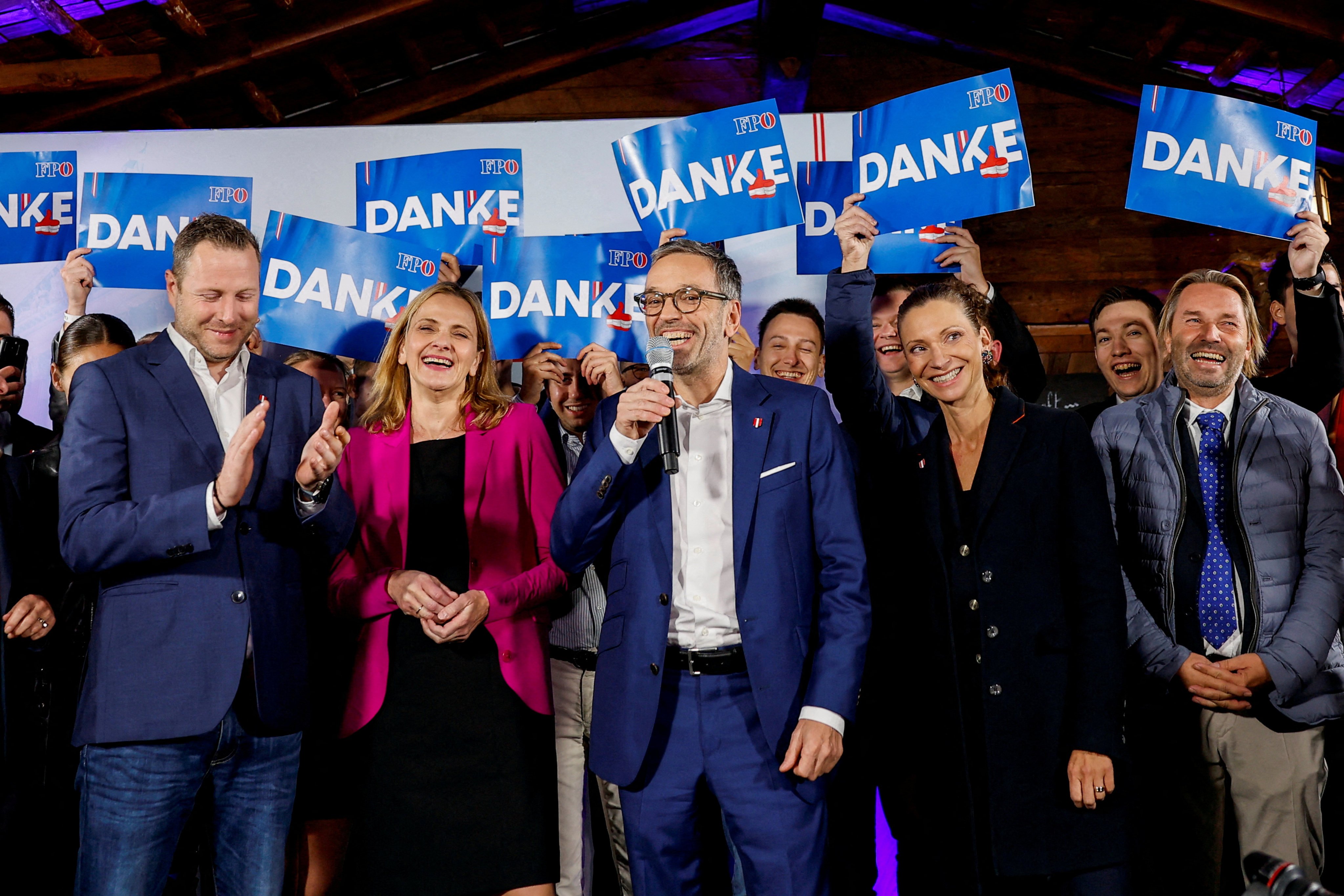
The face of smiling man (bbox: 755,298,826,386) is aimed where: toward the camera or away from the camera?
toward the camera

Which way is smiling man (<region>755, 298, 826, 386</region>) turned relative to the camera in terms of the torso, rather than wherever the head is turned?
toward the camera

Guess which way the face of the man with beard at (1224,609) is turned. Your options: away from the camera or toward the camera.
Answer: toward the camera

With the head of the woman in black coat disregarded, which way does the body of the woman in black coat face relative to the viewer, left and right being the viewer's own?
facing the viewer and to the left of the viewer

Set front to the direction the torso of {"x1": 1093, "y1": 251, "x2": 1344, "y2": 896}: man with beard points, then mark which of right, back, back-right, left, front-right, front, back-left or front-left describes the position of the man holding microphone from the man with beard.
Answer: front-right

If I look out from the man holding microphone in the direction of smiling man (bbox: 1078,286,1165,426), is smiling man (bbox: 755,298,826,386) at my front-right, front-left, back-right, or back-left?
front-left

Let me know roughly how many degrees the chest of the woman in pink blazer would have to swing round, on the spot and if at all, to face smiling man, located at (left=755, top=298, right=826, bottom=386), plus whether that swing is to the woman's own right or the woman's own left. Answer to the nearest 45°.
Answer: approximately 135° to the woman's own left

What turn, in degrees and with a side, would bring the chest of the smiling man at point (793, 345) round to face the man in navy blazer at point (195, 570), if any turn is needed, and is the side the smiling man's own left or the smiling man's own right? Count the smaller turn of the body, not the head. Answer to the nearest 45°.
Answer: approximately 45° to the smiling man's own right

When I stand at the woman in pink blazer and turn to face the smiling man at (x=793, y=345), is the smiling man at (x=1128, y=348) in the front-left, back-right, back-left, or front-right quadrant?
front-right

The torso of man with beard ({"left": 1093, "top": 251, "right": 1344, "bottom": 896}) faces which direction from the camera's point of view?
toward the camera

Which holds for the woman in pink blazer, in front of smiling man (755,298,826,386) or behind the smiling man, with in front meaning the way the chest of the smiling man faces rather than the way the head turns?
in front

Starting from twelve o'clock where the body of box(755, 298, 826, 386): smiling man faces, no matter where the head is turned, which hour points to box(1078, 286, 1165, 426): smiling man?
box(1078, 286, 1165, 426): smiling man is roughly at 9 o'clock from box(755, 298, 826, 386): smiling man.
